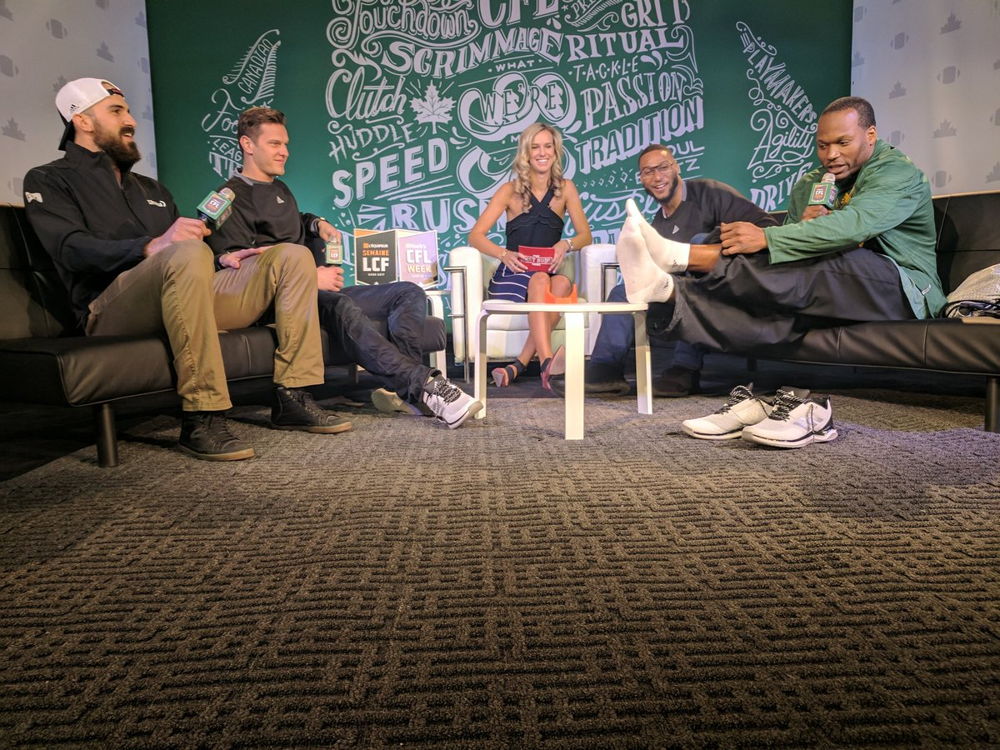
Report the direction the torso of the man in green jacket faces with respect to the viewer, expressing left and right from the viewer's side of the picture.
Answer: facing to the left of the viewer

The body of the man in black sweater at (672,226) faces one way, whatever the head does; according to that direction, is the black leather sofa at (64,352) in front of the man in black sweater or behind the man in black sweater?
in front

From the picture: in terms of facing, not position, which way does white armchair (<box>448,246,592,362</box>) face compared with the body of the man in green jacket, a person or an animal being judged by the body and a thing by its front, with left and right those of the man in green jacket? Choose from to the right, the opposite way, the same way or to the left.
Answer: to the left

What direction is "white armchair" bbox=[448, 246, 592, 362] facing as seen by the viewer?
toward the camera

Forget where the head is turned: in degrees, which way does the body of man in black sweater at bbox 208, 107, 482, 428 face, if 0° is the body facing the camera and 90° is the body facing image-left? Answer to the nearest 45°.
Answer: approximately 315°

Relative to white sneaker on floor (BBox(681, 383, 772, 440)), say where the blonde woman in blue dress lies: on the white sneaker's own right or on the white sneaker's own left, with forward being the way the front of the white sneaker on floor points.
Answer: on the white sneaker's own right

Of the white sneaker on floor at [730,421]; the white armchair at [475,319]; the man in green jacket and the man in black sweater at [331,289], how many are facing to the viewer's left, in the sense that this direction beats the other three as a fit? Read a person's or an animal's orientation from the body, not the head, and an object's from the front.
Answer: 2

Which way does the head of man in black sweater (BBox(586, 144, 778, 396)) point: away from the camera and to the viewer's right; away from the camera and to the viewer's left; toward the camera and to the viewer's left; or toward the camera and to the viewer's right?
toward the camera and to the viewer's left

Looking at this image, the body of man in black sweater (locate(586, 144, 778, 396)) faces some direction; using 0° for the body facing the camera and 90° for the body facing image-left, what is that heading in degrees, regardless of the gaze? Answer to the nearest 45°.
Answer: approximately 45°

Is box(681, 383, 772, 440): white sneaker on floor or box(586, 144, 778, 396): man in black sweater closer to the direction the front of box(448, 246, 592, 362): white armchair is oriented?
the white sneaker on floor

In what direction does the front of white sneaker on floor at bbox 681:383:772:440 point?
to the viewer's left

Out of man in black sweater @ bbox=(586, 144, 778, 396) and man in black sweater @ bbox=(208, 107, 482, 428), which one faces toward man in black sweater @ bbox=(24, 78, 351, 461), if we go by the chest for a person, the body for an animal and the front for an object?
man in black sweater @ bbox=(586, 144, 778, 396)

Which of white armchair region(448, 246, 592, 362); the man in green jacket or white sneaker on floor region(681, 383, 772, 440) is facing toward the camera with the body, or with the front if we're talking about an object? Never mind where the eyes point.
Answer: the white armchair

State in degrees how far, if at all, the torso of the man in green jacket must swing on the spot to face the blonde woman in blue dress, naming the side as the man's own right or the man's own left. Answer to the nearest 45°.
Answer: approximately 45° to the man's own right

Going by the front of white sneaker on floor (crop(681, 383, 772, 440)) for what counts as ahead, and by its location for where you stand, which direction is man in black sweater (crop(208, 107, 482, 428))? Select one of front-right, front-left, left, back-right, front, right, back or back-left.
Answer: front

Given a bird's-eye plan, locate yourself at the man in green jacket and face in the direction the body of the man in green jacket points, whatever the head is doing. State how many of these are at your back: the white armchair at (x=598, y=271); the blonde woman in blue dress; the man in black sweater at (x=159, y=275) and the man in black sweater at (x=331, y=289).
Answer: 0

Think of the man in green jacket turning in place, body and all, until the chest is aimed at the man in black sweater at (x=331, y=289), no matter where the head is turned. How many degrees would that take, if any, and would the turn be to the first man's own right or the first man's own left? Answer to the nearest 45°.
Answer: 0° — they already face them

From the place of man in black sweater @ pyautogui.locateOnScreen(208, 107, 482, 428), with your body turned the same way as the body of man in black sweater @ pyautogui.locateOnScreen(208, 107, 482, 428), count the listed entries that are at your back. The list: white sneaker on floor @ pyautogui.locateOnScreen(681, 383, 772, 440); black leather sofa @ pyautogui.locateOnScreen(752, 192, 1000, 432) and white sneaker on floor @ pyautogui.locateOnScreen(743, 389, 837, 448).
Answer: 0

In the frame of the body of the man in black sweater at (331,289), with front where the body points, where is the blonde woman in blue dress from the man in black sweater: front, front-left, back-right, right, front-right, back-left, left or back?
left
